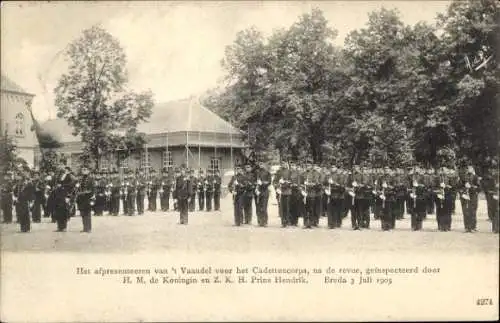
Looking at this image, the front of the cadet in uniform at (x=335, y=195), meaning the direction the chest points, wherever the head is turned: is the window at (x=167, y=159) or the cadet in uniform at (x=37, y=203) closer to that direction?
the cadet in uniform

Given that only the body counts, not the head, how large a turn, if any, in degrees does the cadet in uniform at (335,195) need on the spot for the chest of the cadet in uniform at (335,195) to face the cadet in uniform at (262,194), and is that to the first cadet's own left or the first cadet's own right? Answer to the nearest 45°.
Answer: approximately 45° to the first cadet's own right

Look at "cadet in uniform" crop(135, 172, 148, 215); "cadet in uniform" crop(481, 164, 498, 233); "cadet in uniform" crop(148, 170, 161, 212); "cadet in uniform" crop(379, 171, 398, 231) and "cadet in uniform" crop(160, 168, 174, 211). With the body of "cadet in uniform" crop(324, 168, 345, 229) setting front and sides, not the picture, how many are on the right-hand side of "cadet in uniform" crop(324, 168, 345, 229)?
3

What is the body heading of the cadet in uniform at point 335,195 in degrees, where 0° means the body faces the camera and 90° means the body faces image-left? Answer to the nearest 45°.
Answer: approximately 45°

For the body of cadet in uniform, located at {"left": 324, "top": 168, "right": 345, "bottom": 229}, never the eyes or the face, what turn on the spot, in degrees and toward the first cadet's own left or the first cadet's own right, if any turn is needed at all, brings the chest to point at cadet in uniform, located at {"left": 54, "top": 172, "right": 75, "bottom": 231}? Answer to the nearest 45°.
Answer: approximately 45° to the first cadet's own right
